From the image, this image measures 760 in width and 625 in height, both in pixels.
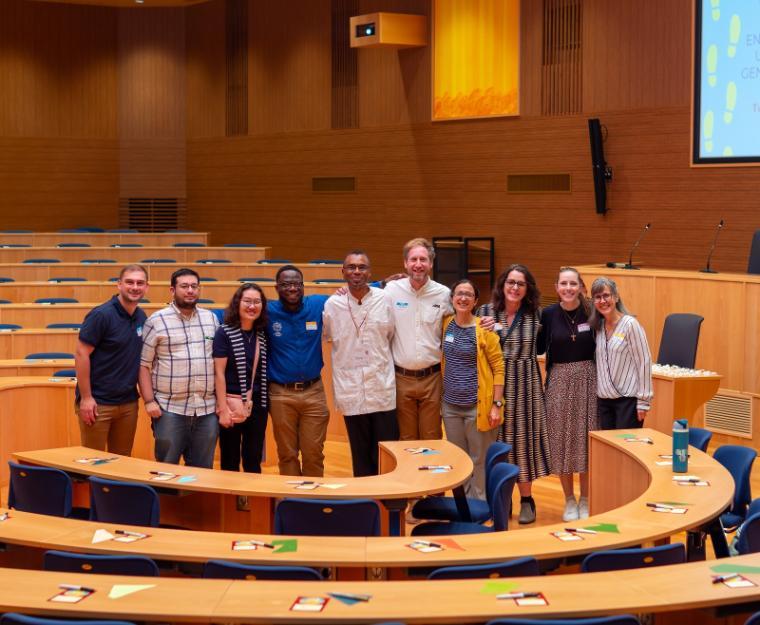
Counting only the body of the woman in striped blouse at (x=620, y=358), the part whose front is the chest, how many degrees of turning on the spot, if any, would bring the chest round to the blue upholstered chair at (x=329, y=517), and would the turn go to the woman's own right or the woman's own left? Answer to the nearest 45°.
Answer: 0° — they already face it

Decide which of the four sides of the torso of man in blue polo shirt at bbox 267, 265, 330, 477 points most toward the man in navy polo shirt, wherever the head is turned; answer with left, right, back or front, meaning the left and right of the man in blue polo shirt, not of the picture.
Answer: right

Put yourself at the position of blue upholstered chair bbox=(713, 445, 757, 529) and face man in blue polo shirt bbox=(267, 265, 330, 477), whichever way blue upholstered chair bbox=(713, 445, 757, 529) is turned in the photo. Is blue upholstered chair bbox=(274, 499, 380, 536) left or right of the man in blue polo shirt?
left

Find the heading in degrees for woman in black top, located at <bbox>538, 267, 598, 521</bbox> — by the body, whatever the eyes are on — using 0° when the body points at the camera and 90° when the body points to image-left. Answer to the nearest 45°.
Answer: approximately 0°

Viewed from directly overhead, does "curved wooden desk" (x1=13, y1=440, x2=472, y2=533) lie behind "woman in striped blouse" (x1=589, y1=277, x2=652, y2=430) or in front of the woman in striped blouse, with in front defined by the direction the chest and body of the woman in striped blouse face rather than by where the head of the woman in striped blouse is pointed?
in front

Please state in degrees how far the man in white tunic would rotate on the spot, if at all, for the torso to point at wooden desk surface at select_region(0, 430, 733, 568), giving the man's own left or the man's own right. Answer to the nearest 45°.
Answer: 0° — they already face it

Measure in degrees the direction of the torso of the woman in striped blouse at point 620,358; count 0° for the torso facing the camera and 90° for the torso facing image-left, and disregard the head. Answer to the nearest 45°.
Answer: approximately 45°

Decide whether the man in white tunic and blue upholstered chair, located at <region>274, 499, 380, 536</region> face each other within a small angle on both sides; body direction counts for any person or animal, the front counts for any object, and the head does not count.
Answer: yes

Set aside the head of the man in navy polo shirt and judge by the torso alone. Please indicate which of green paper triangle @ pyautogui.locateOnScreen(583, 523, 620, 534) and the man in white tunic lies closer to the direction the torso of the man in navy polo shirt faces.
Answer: the green paper triangle

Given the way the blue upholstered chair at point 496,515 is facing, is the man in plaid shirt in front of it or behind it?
in front
